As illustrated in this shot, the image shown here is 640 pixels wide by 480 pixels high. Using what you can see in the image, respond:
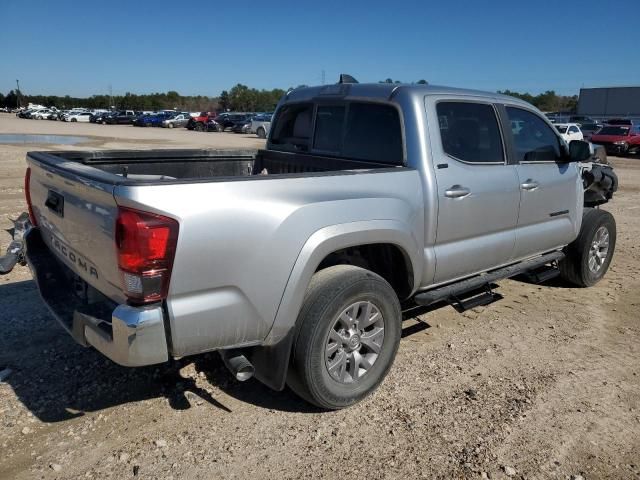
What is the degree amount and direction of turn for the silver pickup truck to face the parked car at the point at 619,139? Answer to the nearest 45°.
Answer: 0° — it already faces it

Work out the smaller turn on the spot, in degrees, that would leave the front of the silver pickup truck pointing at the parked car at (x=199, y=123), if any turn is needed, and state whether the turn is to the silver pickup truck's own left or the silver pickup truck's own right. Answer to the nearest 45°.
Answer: approximately 45° to the silver pickup truck's own left

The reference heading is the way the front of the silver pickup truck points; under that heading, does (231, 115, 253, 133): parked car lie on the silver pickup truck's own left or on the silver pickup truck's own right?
on the silver pickup truck's own left

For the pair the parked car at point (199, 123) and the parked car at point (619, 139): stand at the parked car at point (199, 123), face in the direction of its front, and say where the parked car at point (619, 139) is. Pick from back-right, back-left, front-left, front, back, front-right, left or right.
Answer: left

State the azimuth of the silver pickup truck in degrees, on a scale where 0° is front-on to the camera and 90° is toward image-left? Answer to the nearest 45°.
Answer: approximately 225°

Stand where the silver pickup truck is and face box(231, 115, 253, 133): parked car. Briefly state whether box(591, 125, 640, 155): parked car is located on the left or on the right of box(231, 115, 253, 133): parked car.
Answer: right

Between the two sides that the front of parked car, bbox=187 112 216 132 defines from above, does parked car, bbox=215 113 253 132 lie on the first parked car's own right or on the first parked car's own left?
on the first parked car's own left

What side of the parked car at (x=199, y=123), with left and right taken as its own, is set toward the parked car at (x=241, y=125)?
left

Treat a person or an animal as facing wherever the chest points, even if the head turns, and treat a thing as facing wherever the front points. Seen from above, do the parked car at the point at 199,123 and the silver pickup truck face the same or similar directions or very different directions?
very different directions

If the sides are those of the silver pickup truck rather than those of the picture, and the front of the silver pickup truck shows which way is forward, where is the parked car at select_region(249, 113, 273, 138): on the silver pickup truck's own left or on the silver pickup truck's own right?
on the silver pickup truck's own left

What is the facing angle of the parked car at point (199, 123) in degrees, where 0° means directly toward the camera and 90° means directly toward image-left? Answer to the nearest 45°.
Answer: approximately 45°
